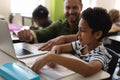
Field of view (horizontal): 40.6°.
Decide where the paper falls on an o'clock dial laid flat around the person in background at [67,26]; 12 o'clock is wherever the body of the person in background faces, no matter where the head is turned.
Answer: The paper is roughly at 11 o'clock from the person in background.

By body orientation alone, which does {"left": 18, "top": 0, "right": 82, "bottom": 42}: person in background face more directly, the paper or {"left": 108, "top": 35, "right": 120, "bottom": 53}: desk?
the paper

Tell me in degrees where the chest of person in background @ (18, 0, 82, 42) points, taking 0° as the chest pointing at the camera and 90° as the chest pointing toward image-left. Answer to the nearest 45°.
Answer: approximately 45°

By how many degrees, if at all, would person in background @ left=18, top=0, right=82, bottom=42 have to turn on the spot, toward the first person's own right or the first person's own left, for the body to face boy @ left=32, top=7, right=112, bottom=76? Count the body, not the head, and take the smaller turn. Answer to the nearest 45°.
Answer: approximately 45° to the first person's own left

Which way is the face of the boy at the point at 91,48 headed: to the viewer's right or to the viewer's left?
to the viewer's left
